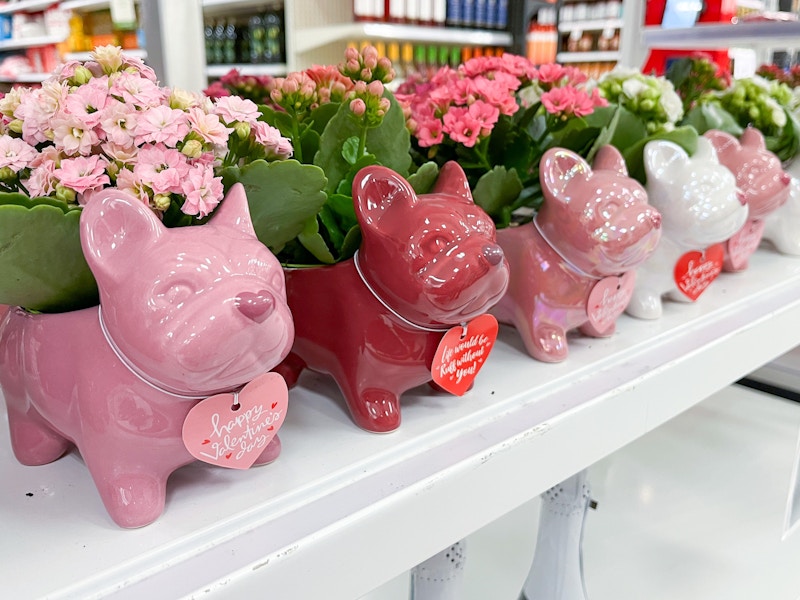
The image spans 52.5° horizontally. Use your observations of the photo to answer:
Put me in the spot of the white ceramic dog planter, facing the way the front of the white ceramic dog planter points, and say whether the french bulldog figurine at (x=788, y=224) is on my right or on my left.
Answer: on my left

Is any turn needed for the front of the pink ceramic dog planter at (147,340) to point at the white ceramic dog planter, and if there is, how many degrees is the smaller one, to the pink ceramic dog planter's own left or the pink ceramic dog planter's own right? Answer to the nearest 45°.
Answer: approximately 45° to the pink ceramic dog planter's own left

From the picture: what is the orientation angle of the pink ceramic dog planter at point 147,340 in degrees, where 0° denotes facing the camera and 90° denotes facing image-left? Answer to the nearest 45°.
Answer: approximately 315°
